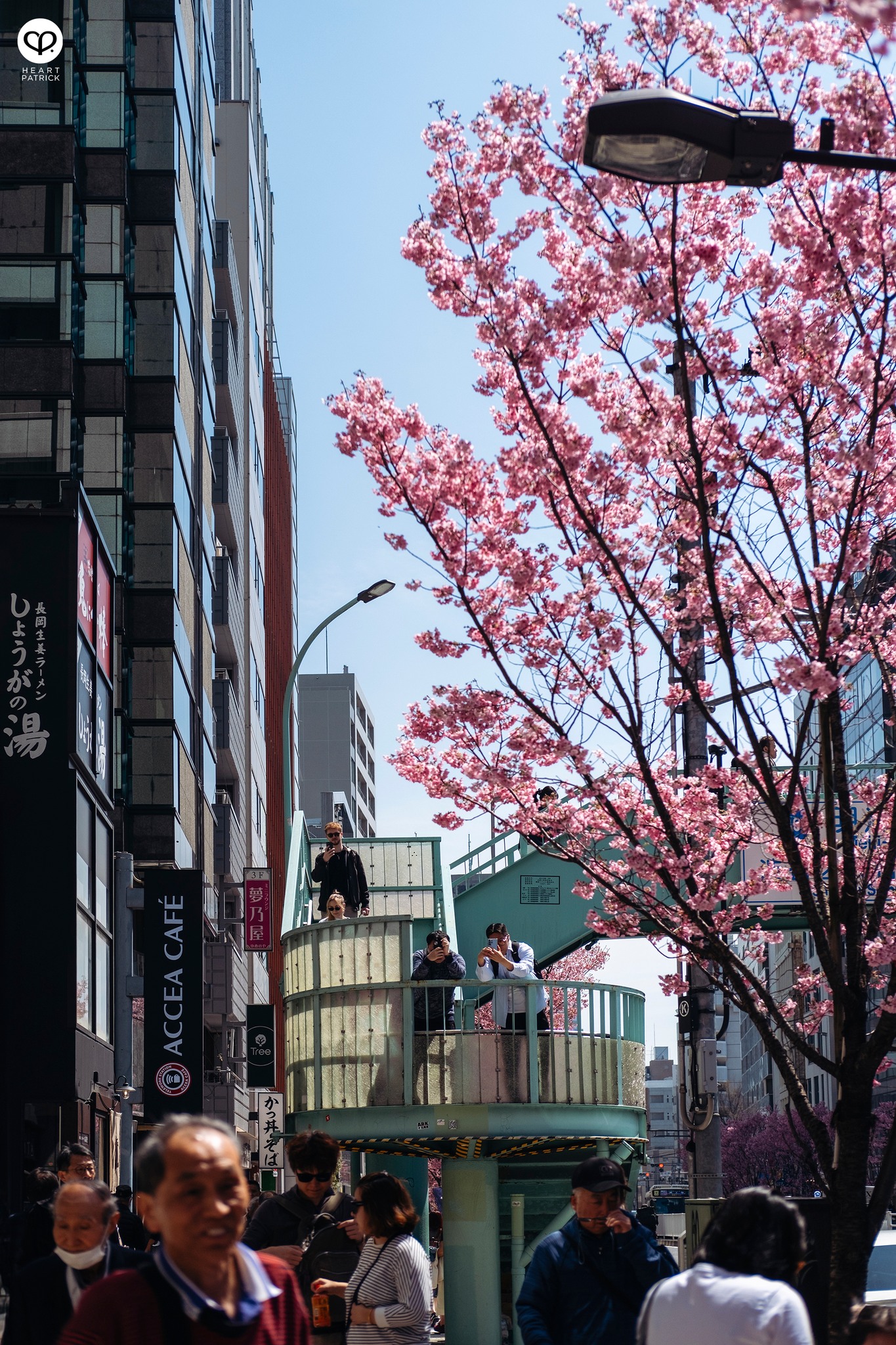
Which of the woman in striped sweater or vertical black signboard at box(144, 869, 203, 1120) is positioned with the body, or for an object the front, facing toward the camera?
the vertical black signboard

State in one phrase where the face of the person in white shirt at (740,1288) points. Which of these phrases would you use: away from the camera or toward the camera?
away from the camera

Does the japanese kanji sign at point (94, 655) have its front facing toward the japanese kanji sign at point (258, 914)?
no

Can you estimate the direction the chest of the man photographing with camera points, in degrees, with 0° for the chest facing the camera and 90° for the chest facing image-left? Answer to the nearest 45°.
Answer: approximately 0°

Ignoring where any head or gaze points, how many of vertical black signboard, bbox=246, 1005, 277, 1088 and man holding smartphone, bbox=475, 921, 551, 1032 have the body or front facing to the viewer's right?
0

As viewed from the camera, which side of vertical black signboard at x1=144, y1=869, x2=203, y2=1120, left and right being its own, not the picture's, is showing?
front

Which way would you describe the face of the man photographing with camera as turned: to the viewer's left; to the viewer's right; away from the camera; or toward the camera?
toward the camera

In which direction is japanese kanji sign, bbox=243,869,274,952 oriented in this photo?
toward the camera

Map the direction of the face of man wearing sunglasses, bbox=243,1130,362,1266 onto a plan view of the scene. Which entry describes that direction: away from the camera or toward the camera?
toward the camera

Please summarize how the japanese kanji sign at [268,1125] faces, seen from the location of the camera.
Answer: facing the viewer

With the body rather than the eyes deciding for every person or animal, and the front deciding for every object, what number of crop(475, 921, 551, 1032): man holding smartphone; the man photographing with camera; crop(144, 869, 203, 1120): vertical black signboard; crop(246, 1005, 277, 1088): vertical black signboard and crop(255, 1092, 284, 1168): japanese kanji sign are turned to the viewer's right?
0

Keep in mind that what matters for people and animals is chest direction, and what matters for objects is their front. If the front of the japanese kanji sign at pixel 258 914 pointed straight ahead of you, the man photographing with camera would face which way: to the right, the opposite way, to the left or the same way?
the same way

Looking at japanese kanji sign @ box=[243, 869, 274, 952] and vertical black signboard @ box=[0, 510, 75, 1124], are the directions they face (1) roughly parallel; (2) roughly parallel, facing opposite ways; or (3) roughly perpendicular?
roughly parallel
